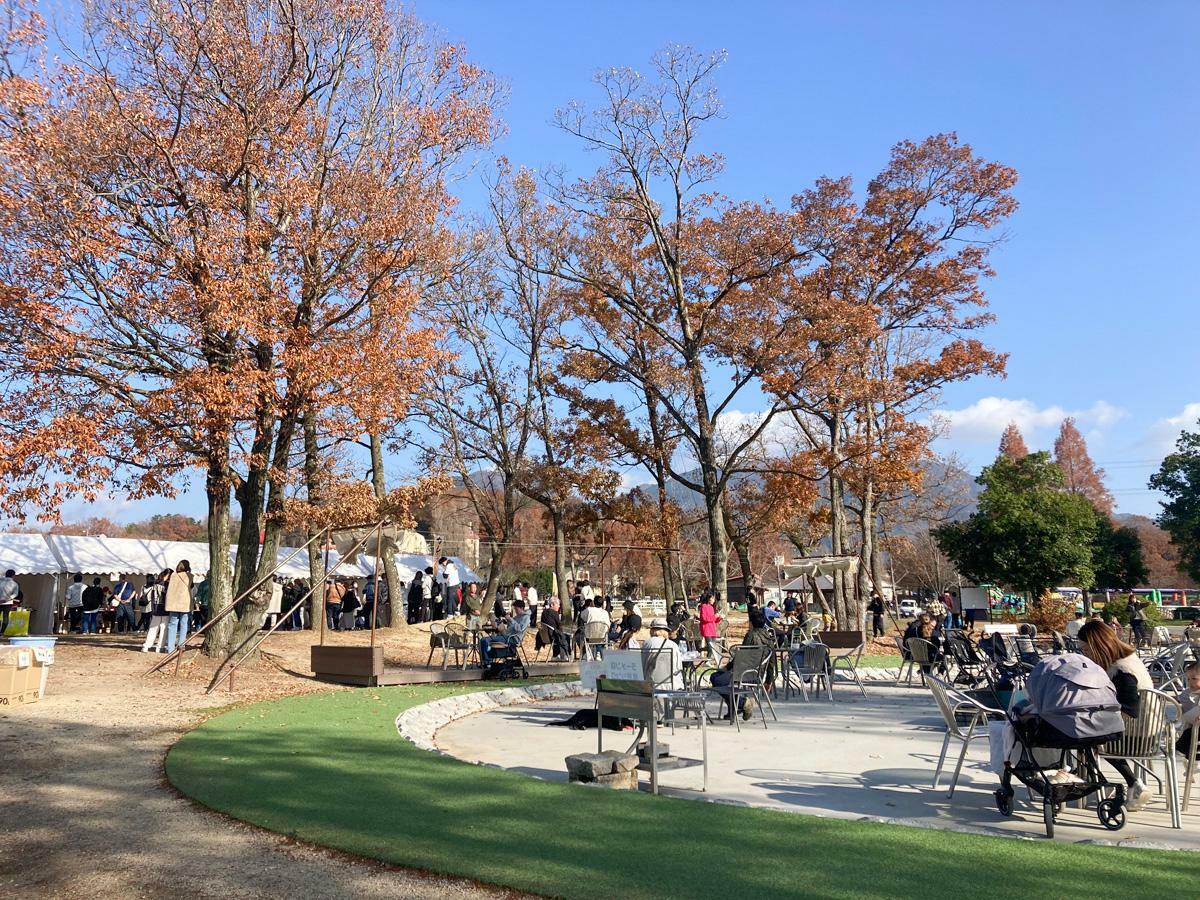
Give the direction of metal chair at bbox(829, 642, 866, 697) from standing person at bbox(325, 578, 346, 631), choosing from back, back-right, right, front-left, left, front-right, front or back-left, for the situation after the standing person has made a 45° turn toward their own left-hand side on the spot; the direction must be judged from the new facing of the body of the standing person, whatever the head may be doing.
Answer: back

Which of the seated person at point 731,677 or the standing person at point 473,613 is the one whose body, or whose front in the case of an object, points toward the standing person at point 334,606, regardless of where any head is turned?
the seated person

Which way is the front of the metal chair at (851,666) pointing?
to the viewer's left

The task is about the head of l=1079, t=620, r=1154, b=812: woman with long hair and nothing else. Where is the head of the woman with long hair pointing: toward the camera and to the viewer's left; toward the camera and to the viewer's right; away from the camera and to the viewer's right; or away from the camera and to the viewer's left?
away from the camera and to the viewer's left

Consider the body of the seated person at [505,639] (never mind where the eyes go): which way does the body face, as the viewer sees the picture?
to the viewer's left

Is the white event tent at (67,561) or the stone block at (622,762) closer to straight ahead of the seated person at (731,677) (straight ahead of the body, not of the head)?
the white event tent

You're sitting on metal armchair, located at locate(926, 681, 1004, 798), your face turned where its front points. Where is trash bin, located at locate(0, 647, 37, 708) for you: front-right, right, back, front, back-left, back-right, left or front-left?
back-left

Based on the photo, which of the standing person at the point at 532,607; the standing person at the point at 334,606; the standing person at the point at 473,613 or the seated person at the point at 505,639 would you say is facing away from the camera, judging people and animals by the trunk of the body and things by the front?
the standing person at the point at 334,606

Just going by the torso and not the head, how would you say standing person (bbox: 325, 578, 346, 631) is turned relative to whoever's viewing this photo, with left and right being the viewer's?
facing away from the viewer
